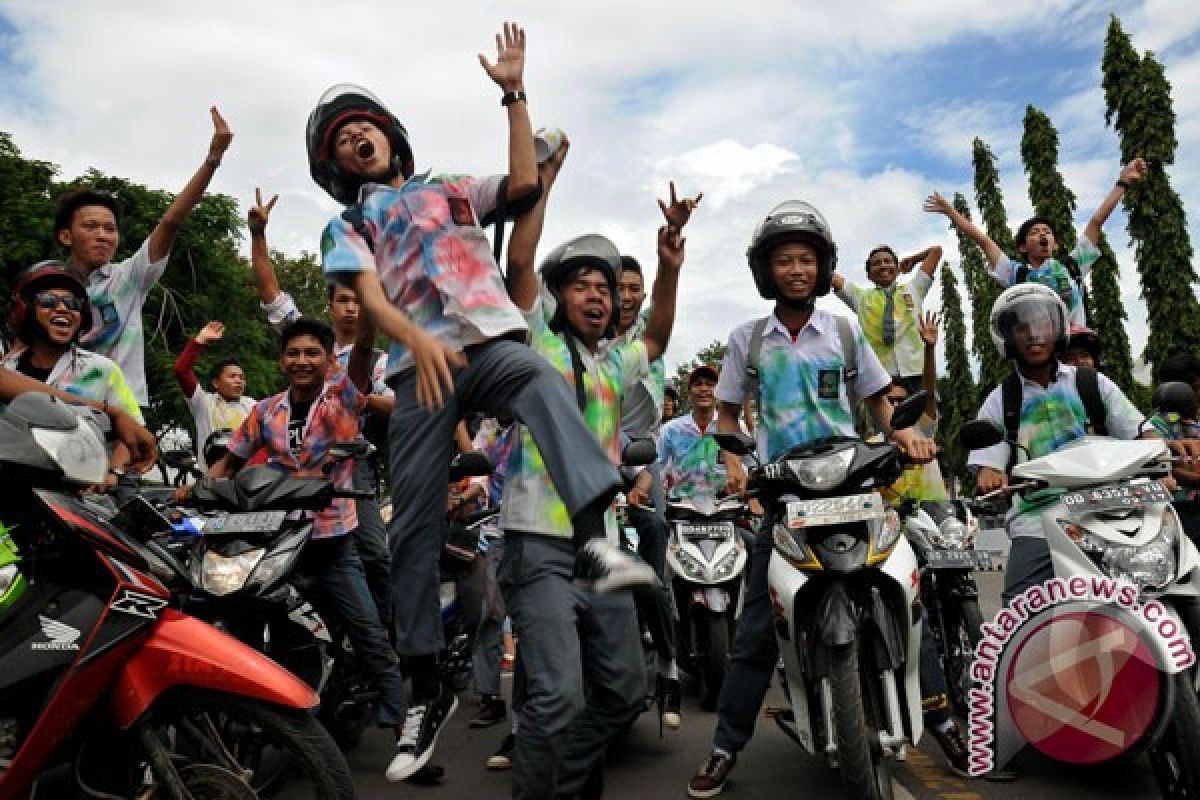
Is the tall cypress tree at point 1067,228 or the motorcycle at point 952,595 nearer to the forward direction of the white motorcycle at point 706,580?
the motorcycle

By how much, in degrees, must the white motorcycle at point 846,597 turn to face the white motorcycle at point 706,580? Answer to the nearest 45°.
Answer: approximately 180°

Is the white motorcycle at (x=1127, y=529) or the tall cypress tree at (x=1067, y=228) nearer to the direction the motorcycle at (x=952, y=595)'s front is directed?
the white motorcycle

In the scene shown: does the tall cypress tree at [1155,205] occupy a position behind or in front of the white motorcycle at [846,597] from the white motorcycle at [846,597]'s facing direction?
behind

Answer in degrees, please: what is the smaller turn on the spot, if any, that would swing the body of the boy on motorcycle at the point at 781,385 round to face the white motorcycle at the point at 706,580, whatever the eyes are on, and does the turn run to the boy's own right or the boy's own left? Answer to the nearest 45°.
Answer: approximately 180°

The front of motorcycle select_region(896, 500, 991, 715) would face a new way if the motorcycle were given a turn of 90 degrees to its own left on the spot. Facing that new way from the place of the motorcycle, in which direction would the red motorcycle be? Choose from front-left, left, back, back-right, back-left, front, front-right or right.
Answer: back-right

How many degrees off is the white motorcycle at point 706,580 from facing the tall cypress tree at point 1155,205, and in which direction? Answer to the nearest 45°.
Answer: approximately 135° to its left
